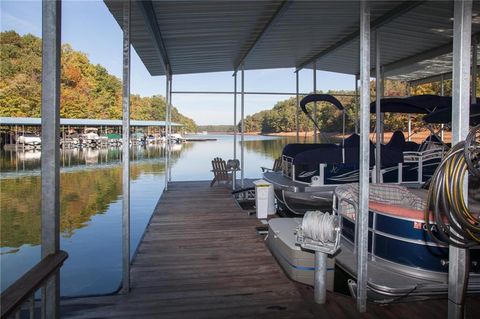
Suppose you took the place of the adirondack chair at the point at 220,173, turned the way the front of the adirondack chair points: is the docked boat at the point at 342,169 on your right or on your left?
on your right
